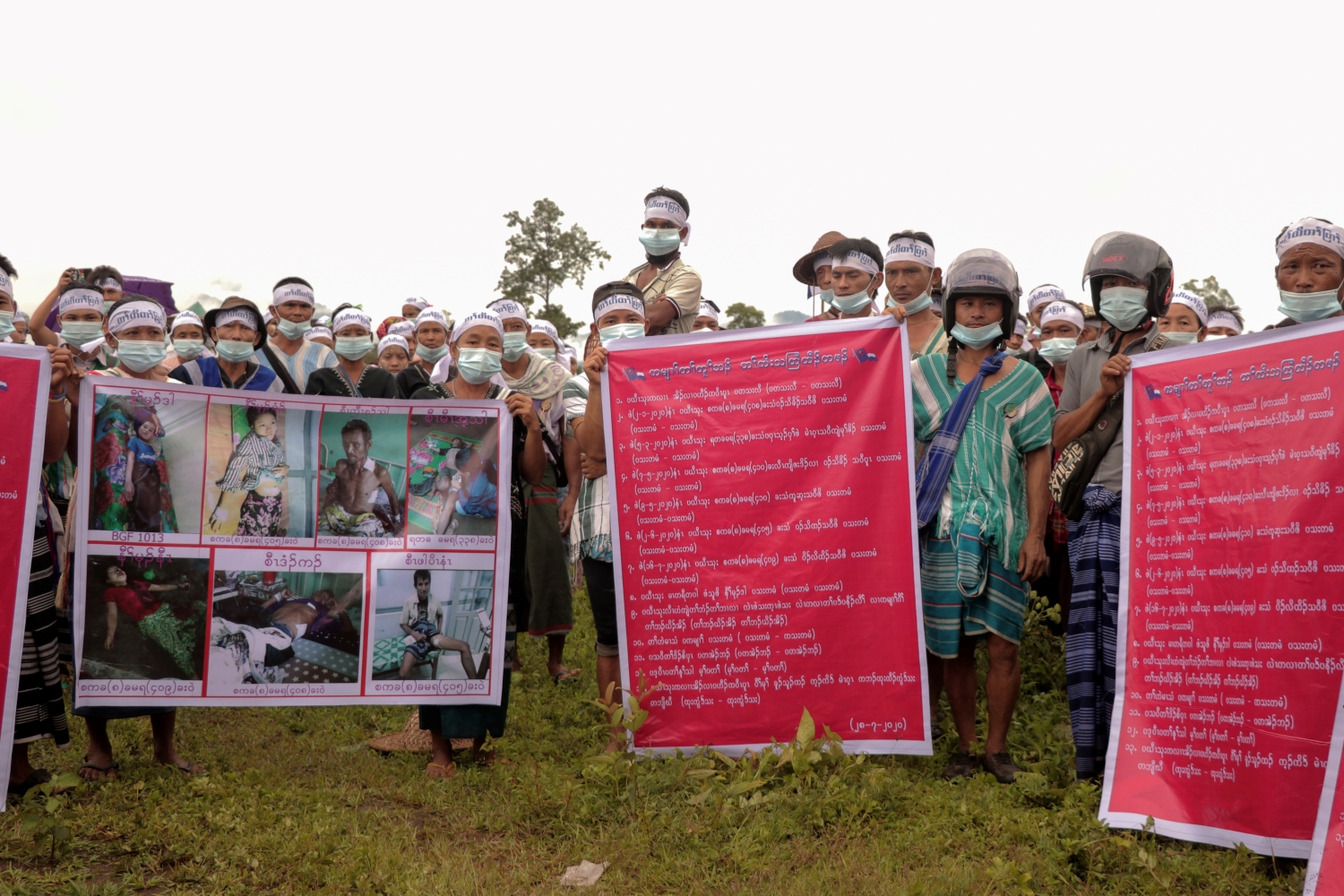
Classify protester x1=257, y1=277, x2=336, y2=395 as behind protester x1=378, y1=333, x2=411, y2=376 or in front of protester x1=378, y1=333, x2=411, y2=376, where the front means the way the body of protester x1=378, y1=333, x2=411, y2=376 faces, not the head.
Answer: in front

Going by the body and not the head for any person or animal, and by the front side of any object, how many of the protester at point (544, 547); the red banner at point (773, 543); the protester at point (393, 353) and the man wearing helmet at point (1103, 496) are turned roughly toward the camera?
4

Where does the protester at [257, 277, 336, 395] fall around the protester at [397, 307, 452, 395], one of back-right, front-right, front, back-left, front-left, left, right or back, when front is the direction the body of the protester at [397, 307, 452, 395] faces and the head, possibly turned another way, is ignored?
front-right

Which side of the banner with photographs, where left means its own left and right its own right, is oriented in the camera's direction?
front

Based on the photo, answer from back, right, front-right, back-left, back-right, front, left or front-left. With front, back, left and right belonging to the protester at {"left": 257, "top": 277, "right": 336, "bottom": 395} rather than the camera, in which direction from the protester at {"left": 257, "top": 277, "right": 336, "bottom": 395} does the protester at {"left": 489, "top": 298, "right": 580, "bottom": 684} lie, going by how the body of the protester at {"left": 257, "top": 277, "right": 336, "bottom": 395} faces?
front-left

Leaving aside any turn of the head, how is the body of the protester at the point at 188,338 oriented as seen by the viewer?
toward the camera

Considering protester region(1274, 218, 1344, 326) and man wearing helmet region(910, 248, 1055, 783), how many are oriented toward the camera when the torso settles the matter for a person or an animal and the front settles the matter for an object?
2

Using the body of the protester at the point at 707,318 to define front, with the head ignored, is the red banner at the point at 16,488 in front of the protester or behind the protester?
in front

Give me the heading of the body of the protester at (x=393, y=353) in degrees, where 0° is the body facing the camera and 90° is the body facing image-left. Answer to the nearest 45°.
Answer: approximately 0°

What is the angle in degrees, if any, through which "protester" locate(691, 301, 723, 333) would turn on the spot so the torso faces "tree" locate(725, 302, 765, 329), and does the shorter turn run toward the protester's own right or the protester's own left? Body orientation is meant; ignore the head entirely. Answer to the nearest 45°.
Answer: approximately 180°

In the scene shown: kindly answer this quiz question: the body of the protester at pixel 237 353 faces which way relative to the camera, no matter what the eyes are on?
toward the camera

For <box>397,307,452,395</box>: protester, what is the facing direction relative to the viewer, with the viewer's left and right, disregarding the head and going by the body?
facing the viewer
